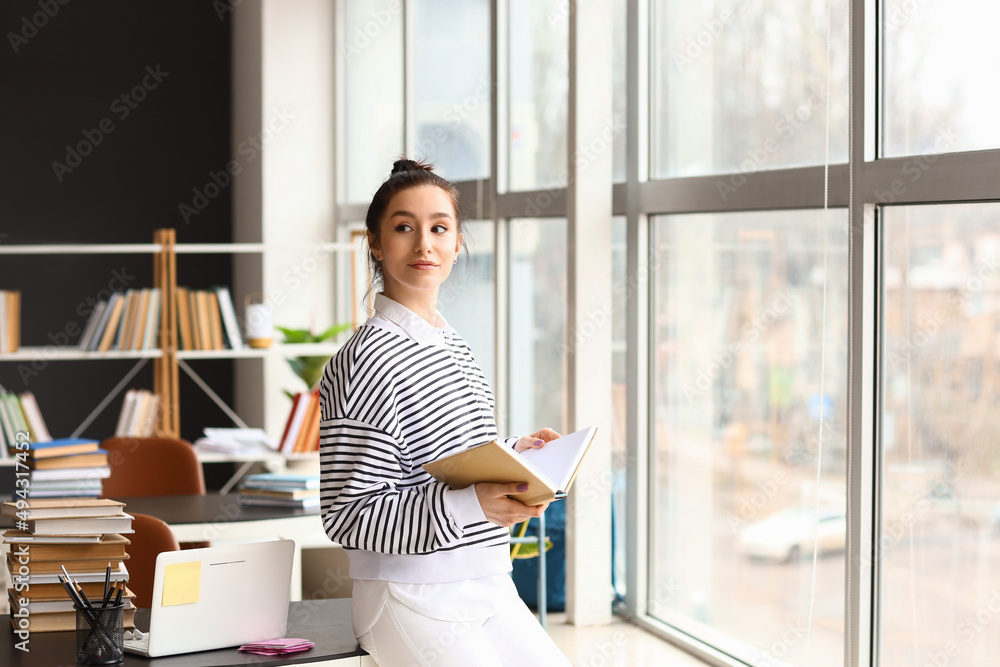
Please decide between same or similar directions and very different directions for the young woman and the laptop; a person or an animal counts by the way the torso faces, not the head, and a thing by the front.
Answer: very different directions

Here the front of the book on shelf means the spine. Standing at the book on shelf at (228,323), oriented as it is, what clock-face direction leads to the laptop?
The laptop is roughly at 12 o'clock from the book on shelf.

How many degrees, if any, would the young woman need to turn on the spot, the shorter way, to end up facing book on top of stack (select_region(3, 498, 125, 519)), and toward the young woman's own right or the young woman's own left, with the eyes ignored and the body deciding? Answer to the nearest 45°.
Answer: approximately 180°

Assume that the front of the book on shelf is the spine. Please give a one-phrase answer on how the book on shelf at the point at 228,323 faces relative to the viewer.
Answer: facing the viewer

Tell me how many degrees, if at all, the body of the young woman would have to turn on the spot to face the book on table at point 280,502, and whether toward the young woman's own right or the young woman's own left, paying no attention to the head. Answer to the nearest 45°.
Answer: approximately 135° to the young woman's own left

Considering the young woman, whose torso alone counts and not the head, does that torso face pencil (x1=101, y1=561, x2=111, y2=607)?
no

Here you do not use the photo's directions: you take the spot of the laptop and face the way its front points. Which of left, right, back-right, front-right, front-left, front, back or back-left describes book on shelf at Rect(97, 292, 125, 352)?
front-right

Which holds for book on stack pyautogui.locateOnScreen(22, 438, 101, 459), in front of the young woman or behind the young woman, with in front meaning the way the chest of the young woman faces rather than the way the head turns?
behind

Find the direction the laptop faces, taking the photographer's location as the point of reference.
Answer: facing away from the viewer and to the left of the viewer

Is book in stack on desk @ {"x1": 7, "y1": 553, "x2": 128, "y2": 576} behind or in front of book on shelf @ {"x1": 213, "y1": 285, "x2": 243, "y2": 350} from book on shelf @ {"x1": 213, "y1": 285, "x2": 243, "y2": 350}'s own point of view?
in front

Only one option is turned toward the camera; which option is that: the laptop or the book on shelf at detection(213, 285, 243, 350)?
the book on shelf

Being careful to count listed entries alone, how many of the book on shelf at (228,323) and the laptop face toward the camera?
1
